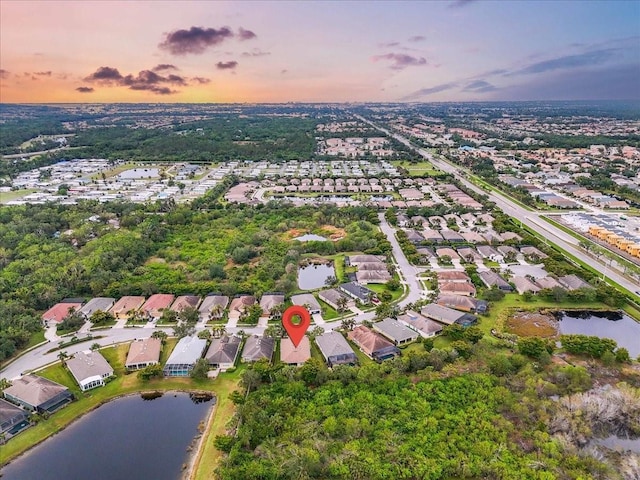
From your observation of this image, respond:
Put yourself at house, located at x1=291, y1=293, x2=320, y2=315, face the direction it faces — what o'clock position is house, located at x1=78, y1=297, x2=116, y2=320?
house, located at x1=78, y1=297, x2=116, y2=320 is roughly at 3 o'clock from house, located at x1=291, y1=293, x2=320, y2=315.

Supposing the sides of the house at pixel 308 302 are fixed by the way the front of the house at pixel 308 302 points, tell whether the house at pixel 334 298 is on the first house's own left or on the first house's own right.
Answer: on the first house's own left

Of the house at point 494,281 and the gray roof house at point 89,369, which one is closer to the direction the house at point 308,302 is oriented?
the gray roof house

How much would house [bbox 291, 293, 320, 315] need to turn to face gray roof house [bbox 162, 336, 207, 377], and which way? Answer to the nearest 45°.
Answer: approximately 45° to its right

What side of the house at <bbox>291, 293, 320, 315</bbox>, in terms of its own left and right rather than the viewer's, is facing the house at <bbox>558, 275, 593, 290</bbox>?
left
